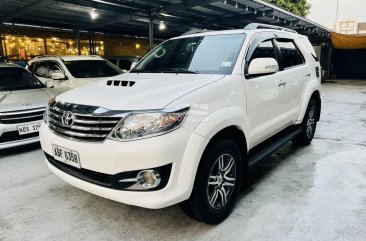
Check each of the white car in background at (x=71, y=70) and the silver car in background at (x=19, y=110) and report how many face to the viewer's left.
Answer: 0

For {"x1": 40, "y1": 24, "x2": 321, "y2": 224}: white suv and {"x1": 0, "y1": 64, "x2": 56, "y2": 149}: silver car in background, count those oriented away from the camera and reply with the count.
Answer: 0

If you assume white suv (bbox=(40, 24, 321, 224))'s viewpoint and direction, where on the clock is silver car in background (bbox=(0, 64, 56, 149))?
The silver car in background is roughly at 3 o'clock from the white suv.

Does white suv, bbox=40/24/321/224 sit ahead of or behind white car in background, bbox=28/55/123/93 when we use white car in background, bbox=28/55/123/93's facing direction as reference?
ahead

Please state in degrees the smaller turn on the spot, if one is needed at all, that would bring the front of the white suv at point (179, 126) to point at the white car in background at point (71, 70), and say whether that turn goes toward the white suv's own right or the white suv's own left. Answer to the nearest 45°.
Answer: approximately 90° to the white suv's own right

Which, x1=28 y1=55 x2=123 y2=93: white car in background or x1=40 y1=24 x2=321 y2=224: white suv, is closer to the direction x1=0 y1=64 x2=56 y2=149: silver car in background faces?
the white suv

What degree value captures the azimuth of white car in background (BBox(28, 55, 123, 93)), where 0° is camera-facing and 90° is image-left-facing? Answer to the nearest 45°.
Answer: approximately 315°

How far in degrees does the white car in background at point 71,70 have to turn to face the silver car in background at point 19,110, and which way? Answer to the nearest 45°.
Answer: approximately 45° to its right
